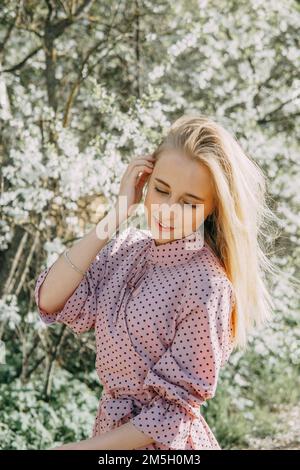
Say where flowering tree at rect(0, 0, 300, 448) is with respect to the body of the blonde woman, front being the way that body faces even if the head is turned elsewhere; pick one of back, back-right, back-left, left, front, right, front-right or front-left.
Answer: back-right

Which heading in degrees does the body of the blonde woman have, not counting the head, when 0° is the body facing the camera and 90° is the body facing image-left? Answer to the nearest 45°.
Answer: approximately 45°
